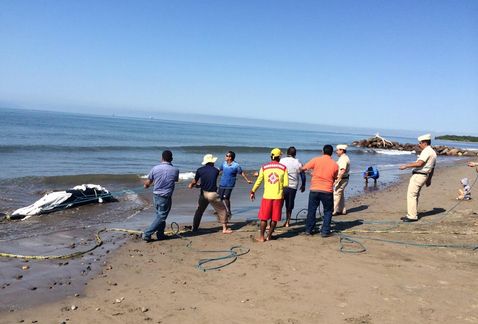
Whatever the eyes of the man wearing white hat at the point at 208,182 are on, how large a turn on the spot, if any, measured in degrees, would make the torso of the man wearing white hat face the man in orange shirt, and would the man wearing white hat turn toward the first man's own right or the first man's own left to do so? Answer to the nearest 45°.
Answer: approximately 135° to the first man's own right

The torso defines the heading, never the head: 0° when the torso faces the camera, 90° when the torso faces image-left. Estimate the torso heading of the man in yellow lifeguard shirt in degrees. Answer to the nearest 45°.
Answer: approximately 180°

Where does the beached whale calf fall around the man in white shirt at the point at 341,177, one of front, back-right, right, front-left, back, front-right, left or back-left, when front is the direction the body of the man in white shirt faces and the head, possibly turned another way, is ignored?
front

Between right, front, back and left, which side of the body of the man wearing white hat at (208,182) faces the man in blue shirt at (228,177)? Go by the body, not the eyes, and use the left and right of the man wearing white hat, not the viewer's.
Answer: right

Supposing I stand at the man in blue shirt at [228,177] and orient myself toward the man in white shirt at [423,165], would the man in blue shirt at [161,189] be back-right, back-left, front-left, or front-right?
back-right

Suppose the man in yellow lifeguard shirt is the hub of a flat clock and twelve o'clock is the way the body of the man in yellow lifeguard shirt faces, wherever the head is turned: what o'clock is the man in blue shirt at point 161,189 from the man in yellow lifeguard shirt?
The man in blue shirt is roughly at 9 o'clock from the man in yellow lifeguard shirt.

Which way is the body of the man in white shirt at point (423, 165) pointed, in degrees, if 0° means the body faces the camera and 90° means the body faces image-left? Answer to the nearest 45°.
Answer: approximately 90°

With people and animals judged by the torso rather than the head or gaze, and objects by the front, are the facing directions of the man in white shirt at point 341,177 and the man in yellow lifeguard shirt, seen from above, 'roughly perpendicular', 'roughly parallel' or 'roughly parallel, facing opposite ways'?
roughly perpendicular

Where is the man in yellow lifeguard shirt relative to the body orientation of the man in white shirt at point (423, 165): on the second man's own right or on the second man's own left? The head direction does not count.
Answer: on the second man's own left

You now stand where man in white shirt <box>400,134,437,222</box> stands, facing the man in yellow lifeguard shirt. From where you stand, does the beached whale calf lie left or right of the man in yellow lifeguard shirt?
right

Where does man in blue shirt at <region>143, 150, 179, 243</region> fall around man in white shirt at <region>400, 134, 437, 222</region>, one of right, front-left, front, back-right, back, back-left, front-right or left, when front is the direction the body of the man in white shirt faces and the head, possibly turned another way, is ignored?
front-left

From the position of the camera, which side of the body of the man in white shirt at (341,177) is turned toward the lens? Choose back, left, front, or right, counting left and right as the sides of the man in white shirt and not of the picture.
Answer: left

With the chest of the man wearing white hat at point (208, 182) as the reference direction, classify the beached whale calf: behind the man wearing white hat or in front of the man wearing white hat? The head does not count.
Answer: in front

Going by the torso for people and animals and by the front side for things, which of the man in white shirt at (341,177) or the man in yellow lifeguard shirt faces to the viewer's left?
the man in white shirt
